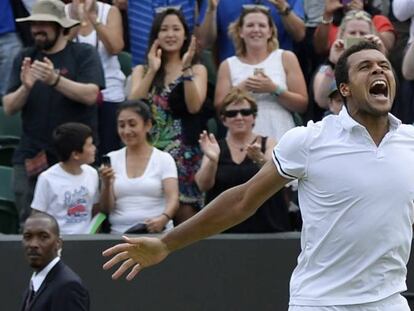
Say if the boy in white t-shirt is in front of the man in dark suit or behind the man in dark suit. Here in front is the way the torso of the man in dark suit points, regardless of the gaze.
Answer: behind

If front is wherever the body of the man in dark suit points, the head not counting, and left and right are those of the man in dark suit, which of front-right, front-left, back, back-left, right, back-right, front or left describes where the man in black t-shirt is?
back-right

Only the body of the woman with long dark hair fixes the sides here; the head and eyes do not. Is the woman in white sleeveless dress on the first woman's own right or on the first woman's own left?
on the first woman's own left
